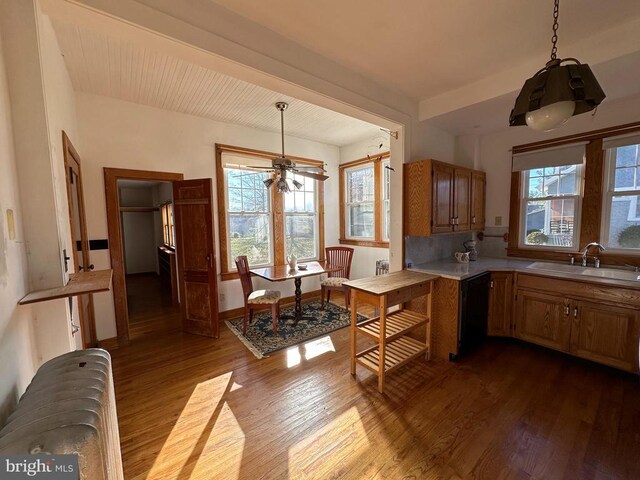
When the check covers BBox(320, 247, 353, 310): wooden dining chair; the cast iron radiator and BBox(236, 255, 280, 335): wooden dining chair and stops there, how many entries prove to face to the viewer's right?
2

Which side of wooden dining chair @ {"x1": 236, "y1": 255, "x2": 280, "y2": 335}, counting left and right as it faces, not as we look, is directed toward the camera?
right

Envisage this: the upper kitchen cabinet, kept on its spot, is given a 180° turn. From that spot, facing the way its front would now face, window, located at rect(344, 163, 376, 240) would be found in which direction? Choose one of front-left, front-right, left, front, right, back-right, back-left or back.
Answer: front

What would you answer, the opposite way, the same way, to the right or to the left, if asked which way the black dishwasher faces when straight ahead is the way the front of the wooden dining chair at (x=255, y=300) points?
to the right

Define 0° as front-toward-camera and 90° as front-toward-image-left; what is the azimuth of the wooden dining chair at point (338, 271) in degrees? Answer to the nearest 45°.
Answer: approximately 45°

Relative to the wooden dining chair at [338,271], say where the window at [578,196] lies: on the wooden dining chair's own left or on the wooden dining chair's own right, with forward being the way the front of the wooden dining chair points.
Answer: on the wooden dining chair's own left

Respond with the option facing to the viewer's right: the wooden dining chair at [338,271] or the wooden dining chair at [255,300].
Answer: the wooden dining chair at [255,300]

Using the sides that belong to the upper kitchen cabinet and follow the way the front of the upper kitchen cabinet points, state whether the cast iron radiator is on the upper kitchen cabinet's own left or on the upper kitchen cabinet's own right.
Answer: on the upper kitchen cabinet's own right

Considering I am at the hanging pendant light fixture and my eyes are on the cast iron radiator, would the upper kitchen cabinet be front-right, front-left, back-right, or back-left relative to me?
back-right

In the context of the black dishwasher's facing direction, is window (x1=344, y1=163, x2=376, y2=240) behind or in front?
behind

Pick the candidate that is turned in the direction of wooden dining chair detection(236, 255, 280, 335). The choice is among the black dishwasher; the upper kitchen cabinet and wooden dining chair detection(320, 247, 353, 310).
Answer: wooden dining chair detection(320, 247, 353, 310)

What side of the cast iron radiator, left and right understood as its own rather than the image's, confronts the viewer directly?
right

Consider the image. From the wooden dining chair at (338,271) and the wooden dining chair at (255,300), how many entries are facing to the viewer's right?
1

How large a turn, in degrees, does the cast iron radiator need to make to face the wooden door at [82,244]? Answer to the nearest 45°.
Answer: approximately 90° to its left

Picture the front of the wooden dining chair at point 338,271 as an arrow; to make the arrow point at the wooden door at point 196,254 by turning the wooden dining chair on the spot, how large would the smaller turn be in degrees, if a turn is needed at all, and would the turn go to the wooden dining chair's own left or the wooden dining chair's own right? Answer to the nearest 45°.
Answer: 0° — it already faces it

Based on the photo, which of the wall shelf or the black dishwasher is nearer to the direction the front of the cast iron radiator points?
the black dishwasher
